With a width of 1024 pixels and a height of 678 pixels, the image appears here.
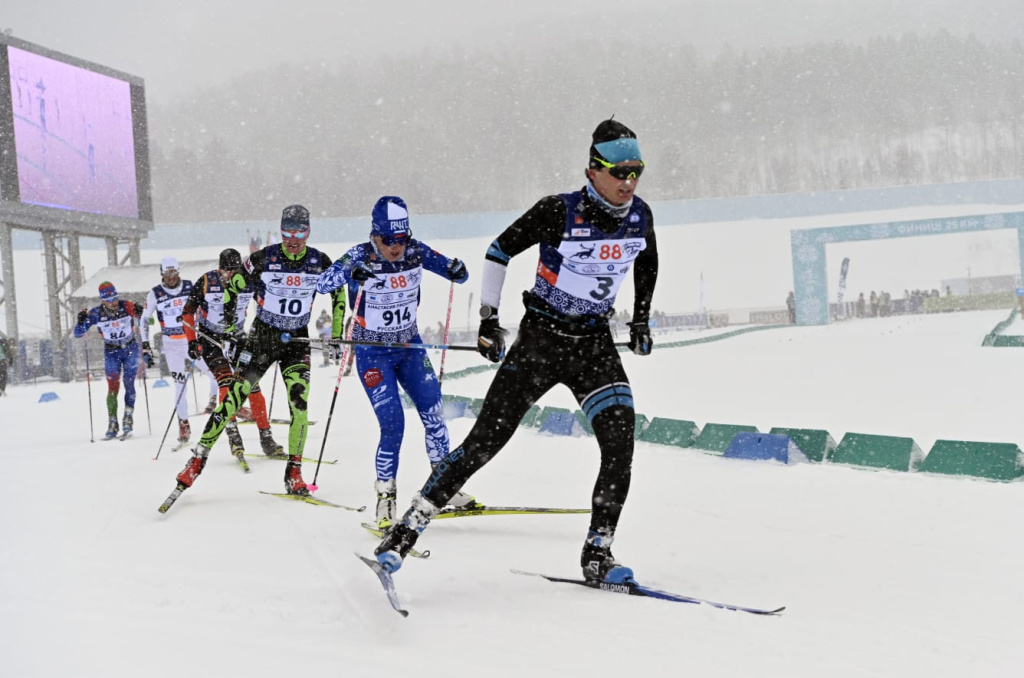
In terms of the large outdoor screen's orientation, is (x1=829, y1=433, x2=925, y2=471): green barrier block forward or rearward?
forward

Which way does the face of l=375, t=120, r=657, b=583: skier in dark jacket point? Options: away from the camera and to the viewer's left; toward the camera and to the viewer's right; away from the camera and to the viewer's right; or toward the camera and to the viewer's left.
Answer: toward the camera and to the viewer's right

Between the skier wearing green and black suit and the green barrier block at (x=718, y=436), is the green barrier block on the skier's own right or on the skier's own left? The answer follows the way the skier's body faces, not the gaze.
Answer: on the skier's own left

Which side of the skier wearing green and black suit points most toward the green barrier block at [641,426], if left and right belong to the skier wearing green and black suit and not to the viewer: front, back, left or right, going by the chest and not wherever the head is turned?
left

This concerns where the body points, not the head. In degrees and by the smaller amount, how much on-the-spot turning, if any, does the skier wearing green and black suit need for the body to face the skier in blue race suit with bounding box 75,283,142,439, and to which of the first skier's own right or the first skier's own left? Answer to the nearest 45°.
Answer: approximately 180°

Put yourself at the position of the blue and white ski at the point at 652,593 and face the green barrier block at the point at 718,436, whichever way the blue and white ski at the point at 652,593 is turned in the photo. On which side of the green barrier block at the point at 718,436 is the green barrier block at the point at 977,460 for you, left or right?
right

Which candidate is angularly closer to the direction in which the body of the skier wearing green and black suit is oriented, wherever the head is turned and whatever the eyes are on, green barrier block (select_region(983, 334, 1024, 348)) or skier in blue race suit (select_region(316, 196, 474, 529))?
the skier in blue race suit

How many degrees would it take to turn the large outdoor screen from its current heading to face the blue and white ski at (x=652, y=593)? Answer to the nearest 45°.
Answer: approximately 45° to its right

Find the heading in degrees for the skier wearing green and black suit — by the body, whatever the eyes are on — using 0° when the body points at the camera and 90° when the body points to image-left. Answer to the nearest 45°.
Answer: approximately 0°

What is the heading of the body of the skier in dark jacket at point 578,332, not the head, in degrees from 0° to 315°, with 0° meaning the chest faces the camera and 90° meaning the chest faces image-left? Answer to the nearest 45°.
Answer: approximately 315°

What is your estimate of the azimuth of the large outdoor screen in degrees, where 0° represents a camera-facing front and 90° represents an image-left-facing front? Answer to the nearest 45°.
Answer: approximately 315°

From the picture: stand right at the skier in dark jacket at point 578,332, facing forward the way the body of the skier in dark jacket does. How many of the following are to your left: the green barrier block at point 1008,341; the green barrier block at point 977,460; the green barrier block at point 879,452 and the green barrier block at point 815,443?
4

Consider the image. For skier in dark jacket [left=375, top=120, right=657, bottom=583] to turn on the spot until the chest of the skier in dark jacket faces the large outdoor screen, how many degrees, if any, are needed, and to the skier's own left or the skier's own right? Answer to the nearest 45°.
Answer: approximately 180°

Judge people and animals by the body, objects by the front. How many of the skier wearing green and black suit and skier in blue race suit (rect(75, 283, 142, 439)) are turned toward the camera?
2
